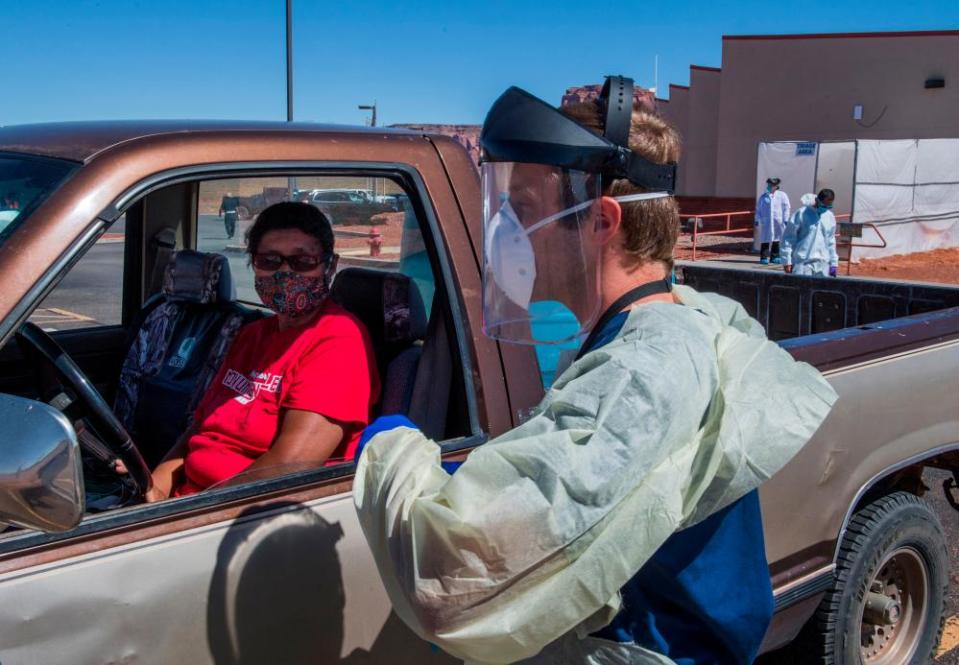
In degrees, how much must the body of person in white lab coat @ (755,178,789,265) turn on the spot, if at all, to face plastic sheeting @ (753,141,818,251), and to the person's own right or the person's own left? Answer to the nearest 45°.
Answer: approximately 180°

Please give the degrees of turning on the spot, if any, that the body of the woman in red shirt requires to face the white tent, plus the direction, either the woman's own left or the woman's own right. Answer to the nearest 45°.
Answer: approximately 180°

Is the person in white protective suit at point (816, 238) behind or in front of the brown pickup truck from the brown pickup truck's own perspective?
behind

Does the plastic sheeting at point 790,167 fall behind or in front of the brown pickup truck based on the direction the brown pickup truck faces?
behind

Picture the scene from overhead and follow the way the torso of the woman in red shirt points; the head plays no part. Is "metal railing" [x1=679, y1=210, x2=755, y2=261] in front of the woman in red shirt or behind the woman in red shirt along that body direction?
behind

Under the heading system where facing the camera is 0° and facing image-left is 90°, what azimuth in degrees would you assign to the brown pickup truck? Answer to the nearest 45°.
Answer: approximately 45°

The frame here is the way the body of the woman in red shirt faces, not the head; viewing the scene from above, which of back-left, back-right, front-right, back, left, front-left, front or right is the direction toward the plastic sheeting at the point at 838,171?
back

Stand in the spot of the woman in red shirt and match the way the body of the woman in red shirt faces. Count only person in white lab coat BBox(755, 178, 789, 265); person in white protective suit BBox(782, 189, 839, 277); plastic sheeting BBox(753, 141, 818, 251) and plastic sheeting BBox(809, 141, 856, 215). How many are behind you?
4

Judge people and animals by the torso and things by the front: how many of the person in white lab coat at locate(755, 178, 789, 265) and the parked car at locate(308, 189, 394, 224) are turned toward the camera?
1

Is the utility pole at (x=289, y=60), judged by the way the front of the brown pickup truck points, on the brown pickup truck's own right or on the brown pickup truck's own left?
on the brown pickup truck's own right
